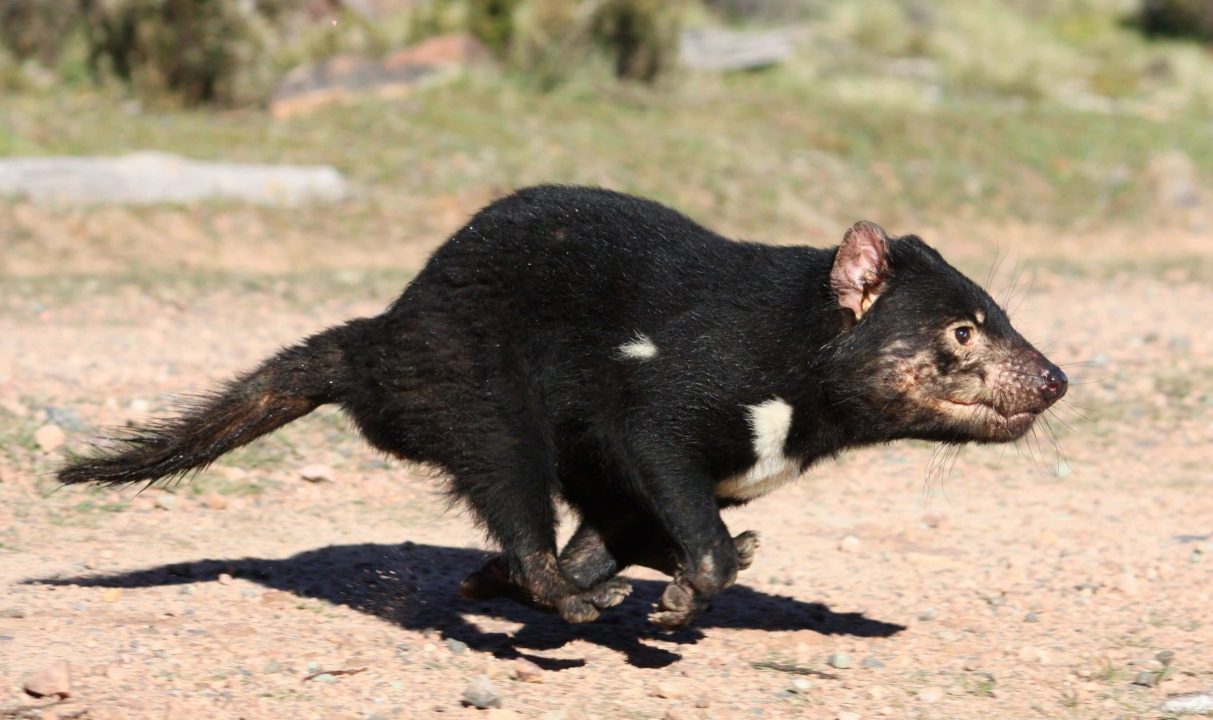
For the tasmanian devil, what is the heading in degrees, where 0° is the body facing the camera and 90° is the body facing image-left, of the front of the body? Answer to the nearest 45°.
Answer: approximately 270°

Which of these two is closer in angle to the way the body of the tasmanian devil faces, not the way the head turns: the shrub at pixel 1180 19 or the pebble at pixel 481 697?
the shrub

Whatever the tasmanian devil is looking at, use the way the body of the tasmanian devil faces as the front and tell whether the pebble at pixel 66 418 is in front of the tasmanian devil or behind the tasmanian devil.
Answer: behind
